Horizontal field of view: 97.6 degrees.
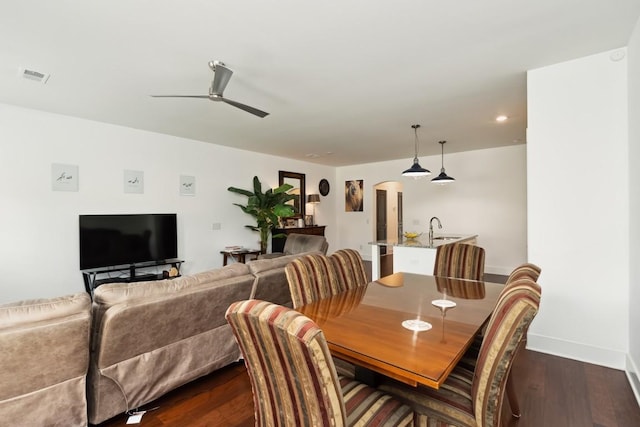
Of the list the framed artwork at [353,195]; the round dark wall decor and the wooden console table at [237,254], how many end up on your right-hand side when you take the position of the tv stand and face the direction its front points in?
0

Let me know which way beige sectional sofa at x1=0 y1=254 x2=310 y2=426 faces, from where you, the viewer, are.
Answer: facing away from the viewer and to the left of the viewer

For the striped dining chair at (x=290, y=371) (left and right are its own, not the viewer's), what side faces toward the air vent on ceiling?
left

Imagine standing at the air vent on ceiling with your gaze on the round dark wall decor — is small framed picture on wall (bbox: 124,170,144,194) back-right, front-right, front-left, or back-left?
front-left

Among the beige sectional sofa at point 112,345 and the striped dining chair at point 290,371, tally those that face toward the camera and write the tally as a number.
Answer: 0

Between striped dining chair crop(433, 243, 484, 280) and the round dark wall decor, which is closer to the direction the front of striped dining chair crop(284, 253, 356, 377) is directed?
the striped dining chair

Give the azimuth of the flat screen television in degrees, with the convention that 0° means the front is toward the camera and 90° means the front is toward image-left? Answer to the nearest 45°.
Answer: approximately 315°

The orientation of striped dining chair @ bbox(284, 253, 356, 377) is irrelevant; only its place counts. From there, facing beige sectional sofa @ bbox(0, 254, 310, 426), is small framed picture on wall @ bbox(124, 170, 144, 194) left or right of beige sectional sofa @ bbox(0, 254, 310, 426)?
right

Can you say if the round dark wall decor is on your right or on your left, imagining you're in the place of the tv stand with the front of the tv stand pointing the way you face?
on your left

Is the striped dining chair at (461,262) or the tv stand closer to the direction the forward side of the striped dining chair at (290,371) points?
the striped dining chair

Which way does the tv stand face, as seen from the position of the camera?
facing the viewer and to the right of the viewer

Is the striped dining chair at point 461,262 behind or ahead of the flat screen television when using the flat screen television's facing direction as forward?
ahead

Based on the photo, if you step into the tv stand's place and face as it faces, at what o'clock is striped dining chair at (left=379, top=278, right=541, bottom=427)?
The striped dining chair is roughly at 1 o'clock from the tv stand.

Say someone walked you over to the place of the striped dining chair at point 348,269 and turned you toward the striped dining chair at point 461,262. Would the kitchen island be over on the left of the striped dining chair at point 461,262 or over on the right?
left

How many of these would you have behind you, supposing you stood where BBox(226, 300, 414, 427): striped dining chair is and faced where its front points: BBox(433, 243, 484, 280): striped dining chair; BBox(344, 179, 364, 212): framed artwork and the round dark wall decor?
0

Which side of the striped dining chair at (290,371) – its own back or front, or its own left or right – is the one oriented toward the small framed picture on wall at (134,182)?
left
